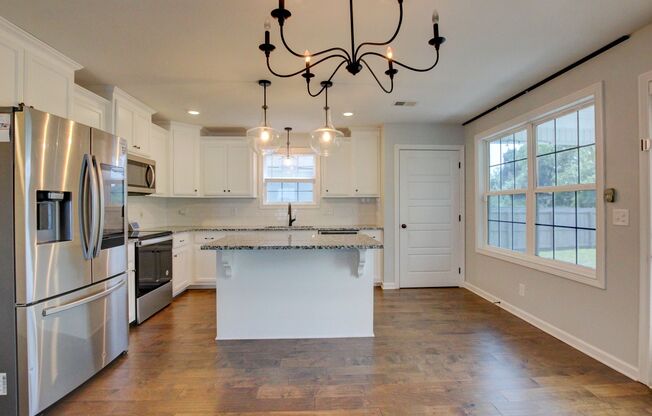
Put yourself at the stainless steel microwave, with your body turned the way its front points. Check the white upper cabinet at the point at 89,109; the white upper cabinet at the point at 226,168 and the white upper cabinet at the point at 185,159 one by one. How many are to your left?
2

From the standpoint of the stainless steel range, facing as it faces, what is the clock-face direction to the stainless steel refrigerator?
The stainless steel refrigerator is roughly at 2 o'clock from the stainless steel range.

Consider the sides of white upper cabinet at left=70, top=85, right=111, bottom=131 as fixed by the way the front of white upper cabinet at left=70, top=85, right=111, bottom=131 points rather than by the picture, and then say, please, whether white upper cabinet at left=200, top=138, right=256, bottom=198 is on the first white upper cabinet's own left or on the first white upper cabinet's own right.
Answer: on the first white upper cabinet's own left

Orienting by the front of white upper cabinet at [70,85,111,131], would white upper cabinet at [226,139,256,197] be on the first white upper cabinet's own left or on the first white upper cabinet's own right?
on the first white upper cabinet's own left

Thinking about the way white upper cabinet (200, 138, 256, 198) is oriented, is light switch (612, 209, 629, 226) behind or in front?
in front

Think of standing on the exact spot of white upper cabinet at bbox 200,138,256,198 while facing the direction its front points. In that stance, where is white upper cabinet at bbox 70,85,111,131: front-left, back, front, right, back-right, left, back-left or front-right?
front-right

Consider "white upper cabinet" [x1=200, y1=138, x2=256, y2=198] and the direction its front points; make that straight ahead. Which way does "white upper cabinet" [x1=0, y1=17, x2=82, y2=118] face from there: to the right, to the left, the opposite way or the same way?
to the left

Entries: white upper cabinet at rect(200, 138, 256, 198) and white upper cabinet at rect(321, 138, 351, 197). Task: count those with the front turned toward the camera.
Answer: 2

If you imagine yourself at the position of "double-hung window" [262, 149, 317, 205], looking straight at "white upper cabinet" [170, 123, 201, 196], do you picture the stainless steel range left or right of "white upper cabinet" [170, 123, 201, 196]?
left

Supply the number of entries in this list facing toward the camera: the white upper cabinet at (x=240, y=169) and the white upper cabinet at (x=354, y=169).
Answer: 2

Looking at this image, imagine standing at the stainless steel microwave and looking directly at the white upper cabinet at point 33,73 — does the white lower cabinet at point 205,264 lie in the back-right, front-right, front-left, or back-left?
back-left

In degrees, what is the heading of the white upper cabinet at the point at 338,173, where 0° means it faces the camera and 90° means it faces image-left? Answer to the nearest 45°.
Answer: approximately 0°

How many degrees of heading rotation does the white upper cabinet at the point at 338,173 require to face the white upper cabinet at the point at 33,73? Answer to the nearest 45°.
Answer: approximately 45° to its right
